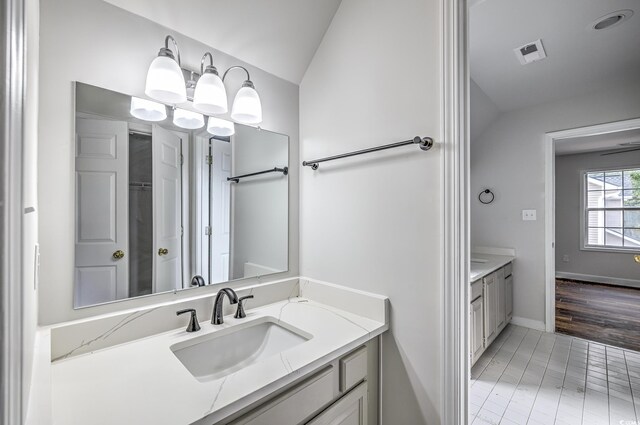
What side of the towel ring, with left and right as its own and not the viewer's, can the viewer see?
front

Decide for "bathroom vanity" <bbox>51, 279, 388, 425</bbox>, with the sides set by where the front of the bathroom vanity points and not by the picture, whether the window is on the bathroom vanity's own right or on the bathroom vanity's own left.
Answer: on the bathroom vanity's own left

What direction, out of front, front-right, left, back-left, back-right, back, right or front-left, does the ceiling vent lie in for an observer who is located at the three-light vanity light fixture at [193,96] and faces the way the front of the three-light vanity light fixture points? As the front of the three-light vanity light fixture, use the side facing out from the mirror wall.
front-left

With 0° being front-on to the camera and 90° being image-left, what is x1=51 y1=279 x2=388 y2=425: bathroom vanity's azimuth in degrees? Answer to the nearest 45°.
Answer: approximately 315°

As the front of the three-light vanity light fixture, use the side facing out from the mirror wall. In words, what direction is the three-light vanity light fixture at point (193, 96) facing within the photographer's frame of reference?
facing the viewer and to the right of the viewer
